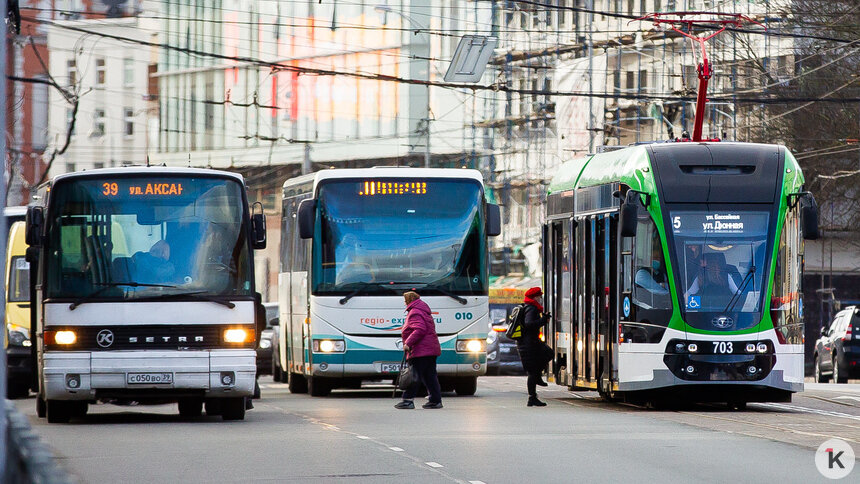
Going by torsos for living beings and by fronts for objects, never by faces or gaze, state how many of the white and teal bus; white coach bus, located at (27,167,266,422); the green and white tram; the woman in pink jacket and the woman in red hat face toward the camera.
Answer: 3

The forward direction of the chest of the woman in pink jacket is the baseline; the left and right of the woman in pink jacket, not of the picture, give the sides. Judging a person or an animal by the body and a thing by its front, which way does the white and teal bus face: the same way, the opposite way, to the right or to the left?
to the left

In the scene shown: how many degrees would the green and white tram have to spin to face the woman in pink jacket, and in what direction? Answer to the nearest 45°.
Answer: approximately 90° to its right

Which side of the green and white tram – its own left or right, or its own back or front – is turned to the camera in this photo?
front

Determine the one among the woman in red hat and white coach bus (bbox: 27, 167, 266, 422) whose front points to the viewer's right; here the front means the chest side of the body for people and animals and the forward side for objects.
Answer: the woman in red hat

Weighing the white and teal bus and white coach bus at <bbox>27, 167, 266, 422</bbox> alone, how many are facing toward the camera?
2

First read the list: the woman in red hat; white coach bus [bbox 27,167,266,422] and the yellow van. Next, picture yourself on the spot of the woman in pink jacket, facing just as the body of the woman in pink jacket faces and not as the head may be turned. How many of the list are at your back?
1

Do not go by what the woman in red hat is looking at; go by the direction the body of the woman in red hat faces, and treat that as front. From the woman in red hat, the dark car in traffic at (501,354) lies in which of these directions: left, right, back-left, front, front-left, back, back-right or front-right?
left

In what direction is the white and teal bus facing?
toward the camera

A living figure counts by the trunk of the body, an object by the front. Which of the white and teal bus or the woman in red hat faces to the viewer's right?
the woman in red hat

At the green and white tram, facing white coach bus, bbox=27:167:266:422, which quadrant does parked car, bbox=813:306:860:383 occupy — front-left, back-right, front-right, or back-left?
back-right

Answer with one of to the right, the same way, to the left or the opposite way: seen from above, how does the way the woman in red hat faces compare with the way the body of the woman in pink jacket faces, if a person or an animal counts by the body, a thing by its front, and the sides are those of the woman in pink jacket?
the opposite way

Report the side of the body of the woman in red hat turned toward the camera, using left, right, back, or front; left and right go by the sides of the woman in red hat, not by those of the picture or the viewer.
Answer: right

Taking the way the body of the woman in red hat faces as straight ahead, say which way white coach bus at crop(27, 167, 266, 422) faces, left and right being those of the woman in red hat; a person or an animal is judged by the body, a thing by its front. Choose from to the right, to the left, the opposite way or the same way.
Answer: to the right

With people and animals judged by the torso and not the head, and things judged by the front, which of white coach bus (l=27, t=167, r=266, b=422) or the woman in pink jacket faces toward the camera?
the white coach bus

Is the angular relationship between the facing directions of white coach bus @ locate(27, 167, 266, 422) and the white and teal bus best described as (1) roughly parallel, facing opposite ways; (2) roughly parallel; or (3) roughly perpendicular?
roughly parallel

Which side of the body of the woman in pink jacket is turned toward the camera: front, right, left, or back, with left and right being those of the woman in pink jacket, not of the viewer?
left
